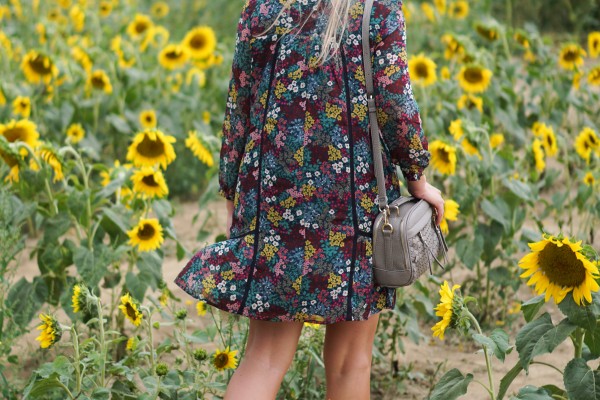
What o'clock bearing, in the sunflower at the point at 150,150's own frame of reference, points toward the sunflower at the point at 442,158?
the sunflower at the point at 442,158 is roughly at 9 o'clock from the sunflower at the point at 150,150.

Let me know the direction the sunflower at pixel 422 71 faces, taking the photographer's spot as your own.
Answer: facing the viewer

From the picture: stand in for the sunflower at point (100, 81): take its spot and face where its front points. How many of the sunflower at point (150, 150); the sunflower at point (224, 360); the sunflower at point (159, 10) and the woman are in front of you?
3

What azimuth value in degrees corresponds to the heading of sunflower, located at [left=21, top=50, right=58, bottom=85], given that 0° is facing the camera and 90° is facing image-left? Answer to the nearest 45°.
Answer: approximately 0°

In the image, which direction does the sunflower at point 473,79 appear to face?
toward the camera

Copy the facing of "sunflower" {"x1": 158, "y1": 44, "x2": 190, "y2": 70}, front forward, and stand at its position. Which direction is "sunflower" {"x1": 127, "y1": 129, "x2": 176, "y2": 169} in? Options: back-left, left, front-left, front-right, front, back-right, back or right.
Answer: front

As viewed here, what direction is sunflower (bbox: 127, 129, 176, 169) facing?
toward the camera

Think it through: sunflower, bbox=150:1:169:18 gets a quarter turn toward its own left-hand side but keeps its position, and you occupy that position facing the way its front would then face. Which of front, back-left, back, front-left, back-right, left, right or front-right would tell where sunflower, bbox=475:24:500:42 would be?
front-right

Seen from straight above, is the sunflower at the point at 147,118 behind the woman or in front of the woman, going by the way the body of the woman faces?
in front

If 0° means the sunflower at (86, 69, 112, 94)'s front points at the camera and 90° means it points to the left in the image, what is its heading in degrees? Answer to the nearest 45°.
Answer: approximately 0°

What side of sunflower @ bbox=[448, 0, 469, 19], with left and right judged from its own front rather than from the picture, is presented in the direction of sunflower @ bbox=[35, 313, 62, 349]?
front

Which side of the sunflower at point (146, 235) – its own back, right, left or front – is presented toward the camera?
front

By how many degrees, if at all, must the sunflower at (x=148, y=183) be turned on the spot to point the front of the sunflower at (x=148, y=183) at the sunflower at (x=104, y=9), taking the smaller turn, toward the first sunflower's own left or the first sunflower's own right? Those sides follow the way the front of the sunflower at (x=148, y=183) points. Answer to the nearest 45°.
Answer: approximately 180°

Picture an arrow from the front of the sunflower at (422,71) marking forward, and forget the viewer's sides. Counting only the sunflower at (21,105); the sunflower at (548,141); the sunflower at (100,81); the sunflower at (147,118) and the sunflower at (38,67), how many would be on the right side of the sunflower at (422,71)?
4

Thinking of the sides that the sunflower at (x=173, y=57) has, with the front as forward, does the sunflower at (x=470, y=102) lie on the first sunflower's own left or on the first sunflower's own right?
on the first sunflower's own left
